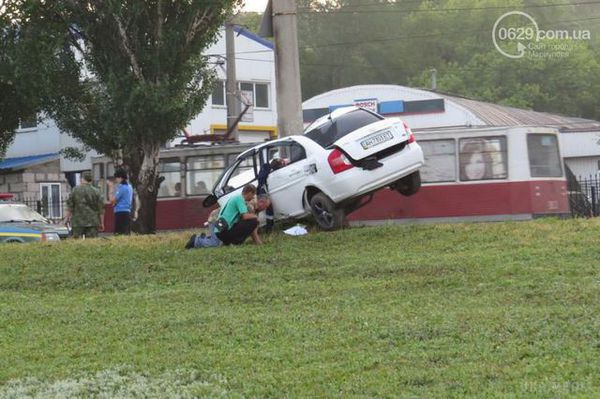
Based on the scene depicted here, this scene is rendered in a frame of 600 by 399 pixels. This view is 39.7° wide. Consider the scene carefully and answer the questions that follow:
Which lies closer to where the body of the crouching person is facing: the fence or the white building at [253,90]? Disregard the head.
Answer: the fence

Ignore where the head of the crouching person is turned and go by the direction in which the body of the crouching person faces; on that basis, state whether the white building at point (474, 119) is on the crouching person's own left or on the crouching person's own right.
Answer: on the crouching person's own left

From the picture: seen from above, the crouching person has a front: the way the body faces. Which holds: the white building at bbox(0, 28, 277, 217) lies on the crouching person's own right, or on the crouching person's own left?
on the crouching person's own left

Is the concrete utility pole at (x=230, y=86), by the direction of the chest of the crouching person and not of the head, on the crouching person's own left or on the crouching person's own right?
on the crouching person's own left

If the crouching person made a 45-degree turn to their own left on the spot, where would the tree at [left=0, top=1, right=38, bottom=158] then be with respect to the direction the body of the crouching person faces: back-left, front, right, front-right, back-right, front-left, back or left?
left

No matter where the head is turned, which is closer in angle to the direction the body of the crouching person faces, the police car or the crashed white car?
the crashed white car

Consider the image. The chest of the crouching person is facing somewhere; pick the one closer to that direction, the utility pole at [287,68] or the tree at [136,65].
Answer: the utility pole

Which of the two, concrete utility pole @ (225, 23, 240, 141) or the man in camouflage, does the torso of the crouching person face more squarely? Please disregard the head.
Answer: the concrete utility pole

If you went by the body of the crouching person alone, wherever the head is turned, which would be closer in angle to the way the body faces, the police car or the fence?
the fence

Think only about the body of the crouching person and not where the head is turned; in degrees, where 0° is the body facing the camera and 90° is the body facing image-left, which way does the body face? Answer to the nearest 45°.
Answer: approximately 270°

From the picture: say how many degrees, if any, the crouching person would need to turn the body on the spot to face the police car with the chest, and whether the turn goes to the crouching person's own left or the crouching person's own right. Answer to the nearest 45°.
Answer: approximately 135° to the crouching person's own left

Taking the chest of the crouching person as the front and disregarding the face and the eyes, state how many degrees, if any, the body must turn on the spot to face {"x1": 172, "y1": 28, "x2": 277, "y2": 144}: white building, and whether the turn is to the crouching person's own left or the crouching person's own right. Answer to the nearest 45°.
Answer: approximately 90° to the crouching person's own left

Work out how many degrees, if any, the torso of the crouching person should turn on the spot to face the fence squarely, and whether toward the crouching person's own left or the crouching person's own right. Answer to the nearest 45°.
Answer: approximately 45° to the crouching person's own left
